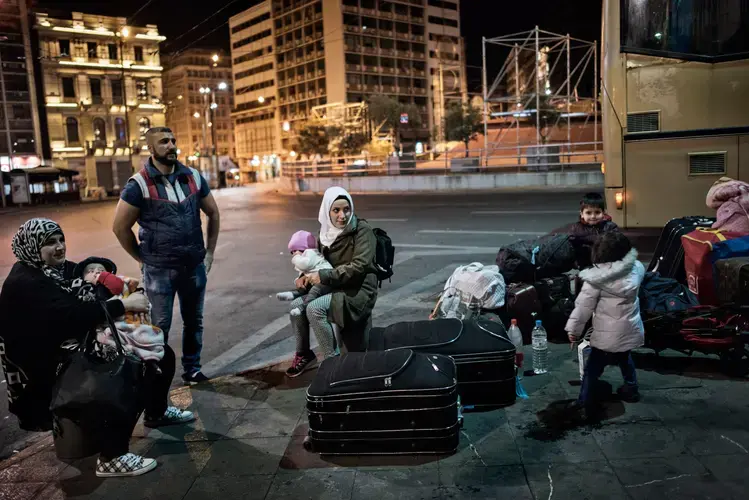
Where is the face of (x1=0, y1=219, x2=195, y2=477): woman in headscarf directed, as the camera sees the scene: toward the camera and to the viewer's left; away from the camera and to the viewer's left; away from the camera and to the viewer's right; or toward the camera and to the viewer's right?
toward the camera and to the viewer's right

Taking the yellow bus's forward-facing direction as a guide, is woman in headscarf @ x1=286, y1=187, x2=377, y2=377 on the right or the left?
on its right

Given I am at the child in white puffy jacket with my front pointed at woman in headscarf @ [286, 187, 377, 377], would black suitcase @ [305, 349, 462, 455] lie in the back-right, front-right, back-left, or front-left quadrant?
front-left

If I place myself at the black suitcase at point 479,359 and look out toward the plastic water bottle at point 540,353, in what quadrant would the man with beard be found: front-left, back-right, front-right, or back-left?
back-left

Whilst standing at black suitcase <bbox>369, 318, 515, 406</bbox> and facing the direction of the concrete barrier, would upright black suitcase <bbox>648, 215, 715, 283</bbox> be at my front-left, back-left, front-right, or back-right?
front-right

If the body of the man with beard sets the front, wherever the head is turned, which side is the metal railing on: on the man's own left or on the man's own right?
on the man's own left

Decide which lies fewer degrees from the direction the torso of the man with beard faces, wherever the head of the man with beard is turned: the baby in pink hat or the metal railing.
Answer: the baby in pink hat

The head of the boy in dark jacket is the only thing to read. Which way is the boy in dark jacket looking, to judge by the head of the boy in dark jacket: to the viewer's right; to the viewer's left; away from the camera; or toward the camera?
toward the camera

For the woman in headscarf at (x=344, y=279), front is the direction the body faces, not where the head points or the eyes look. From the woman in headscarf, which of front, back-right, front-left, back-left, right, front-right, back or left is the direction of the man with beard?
front-right

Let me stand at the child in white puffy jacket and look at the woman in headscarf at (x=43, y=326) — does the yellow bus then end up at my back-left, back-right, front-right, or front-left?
back-right

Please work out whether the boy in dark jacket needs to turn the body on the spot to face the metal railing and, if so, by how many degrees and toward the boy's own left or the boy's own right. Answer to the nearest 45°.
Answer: approximately 180°

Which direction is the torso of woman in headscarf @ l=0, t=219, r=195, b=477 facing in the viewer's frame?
to the viewer's right

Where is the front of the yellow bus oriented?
to the viewer's right

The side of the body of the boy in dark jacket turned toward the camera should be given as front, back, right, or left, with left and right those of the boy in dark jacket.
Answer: front

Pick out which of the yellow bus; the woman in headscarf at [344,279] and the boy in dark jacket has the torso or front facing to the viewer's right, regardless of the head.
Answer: the yellow bus
